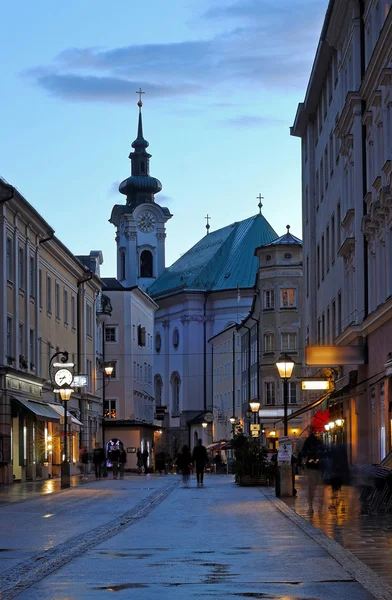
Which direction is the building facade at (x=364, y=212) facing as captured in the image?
to the viewer's left
